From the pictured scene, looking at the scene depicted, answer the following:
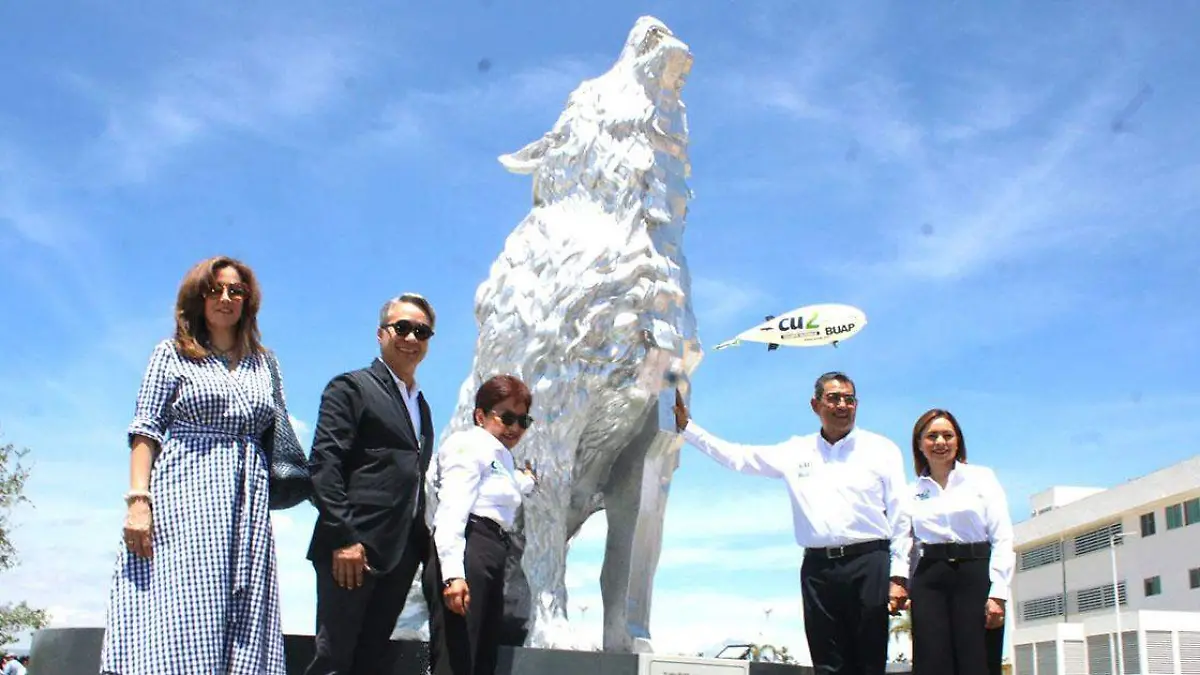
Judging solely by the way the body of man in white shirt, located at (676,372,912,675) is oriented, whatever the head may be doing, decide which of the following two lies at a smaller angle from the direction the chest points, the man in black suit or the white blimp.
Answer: the man in black suit

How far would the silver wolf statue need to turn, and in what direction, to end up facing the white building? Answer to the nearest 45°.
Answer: approximately 90° to its left

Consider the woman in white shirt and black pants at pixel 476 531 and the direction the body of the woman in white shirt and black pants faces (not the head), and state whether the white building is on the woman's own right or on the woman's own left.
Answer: on the woman's own left

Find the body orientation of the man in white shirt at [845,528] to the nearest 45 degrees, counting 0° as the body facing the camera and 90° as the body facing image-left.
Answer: approximately 0°

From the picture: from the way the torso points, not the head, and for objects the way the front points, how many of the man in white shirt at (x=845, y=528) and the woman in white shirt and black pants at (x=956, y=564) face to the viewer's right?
0

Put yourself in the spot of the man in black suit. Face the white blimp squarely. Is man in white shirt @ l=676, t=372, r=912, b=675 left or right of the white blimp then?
right

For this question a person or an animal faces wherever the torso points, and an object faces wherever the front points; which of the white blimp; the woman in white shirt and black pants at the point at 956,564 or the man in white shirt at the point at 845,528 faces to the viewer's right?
the white blimp

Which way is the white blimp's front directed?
to the viewer's right
